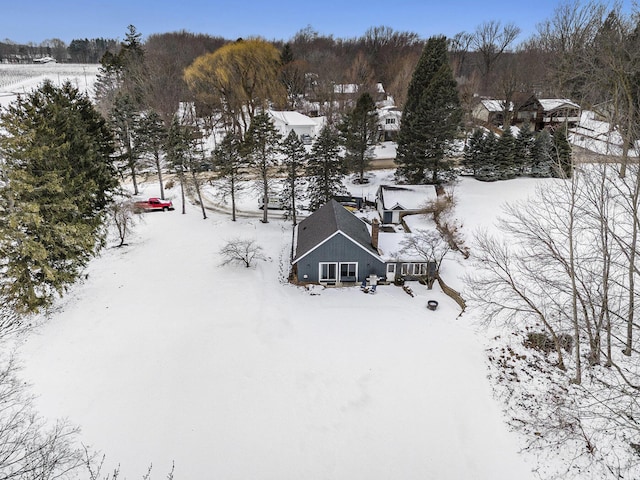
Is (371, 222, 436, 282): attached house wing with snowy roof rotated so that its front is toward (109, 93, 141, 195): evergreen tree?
no

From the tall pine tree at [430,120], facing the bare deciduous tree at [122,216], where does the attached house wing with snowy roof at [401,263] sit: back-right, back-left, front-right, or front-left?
front-left

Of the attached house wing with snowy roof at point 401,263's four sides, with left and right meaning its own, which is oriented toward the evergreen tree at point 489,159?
back

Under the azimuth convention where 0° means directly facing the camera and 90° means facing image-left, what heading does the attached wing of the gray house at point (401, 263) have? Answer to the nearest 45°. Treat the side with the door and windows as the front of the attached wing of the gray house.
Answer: approximately 0°

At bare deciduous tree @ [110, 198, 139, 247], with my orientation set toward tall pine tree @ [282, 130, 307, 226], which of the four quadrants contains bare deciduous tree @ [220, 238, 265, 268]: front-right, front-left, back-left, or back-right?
front-right

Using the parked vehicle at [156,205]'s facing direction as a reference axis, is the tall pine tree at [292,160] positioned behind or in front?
in front

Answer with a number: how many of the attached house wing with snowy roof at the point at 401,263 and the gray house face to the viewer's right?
0

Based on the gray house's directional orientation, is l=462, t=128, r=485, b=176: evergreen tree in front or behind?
behind

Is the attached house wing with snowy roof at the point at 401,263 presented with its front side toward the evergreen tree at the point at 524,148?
no

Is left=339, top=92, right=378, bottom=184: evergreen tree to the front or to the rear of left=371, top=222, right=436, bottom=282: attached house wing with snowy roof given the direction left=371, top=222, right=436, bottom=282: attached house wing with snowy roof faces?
to the rear

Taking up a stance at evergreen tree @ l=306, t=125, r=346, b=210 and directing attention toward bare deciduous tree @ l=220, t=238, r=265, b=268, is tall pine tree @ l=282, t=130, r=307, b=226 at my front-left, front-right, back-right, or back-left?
front-right
